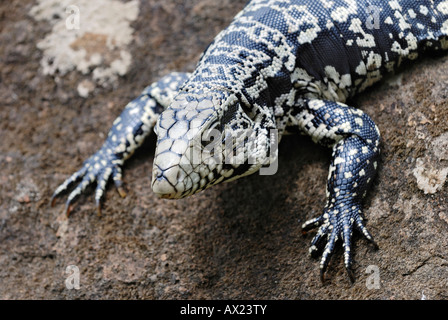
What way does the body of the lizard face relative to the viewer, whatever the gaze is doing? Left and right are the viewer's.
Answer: facing the viewer and to the left of the viewer
